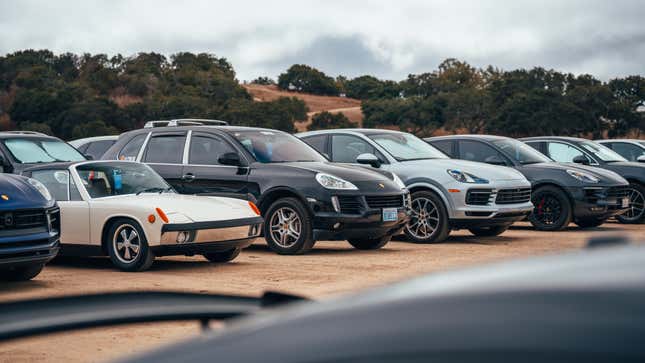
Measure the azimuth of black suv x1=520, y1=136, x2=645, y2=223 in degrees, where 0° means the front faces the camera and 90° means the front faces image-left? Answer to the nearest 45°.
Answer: approximately 315°

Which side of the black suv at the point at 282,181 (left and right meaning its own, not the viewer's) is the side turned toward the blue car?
right

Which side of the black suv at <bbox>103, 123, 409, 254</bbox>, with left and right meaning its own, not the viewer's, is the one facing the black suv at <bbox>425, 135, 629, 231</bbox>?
left

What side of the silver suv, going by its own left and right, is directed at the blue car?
right

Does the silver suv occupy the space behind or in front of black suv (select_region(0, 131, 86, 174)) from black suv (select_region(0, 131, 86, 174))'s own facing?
in front

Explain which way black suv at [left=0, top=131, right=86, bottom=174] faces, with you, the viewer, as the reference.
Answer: facing the viewer and to the right of the viewer

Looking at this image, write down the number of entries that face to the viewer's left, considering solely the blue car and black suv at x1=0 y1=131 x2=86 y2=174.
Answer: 0
